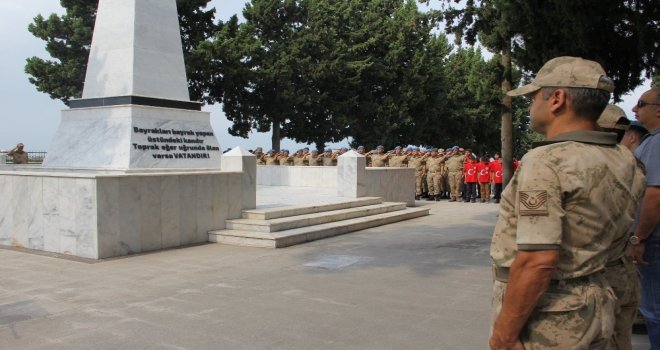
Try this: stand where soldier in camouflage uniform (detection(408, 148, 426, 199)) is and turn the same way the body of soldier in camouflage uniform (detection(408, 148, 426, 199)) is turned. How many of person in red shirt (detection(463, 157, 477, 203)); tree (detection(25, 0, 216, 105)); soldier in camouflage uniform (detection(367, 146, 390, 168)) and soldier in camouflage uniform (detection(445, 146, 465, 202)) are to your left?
2

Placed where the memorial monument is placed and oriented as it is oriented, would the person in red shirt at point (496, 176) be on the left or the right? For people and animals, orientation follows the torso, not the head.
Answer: on its left

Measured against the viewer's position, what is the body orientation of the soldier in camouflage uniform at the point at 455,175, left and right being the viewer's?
facing the viewer

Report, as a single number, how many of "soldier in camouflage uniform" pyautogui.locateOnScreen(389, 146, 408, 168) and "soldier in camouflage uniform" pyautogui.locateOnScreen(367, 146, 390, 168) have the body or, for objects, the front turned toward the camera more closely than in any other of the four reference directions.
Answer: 2

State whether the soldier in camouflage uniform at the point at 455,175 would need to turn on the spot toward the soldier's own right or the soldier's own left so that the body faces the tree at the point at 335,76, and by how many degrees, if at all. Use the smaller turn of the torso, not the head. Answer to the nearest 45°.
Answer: approximately 135° to the soldier's own right

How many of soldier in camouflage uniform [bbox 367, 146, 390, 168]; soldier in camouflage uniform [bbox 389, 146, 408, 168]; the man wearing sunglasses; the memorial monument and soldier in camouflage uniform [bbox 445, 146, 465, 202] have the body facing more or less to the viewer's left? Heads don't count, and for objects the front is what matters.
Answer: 1

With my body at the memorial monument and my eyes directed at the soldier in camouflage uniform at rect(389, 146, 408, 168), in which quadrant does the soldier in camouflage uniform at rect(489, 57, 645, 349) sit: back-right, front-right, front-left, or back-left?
back-right

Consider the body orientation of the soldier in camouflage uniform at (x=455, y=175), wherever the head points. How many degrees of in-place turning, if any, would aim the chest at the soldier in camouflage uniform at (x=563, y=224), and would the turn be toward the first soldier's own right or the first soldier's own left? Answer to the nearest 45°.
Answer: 0° — they already face them

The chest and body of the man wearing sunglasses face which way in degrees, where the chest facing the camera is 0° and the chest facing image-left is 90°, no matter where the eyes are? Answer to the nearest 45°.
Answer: approximately 90°

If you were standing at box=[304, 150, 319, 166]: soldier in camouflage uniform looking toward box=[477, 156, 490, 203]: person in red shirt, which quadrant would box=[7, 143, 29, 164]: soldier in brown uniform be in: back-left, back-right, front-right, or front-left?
back-right

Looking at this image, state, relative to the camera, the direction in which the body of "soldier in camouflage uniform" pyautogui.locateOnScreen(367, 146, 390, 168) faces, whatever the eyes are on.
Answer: toward the camera

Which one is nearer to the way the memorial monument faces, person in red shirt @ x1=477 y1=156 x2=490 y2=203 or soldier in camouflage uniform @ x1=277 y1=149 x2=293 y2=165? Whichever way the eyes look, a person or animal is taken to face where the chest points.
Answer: the person in red shirt

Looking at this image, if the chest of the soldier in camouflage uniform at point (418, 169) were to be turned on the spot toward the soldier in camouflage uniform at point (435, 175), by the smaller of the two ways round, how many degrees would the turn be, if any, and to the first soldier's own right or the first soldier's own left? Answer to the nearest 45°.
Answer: approximately 90° to the first soldier's own left

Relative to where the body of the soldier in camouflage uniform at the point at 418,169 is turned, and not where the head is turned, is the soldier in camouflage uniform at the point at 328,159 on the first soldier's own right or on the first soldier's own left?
on the first soldier's own right

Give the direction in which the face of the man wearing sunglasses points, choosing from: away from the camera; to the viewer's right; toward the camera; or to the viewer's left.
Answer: to the viewer's left
